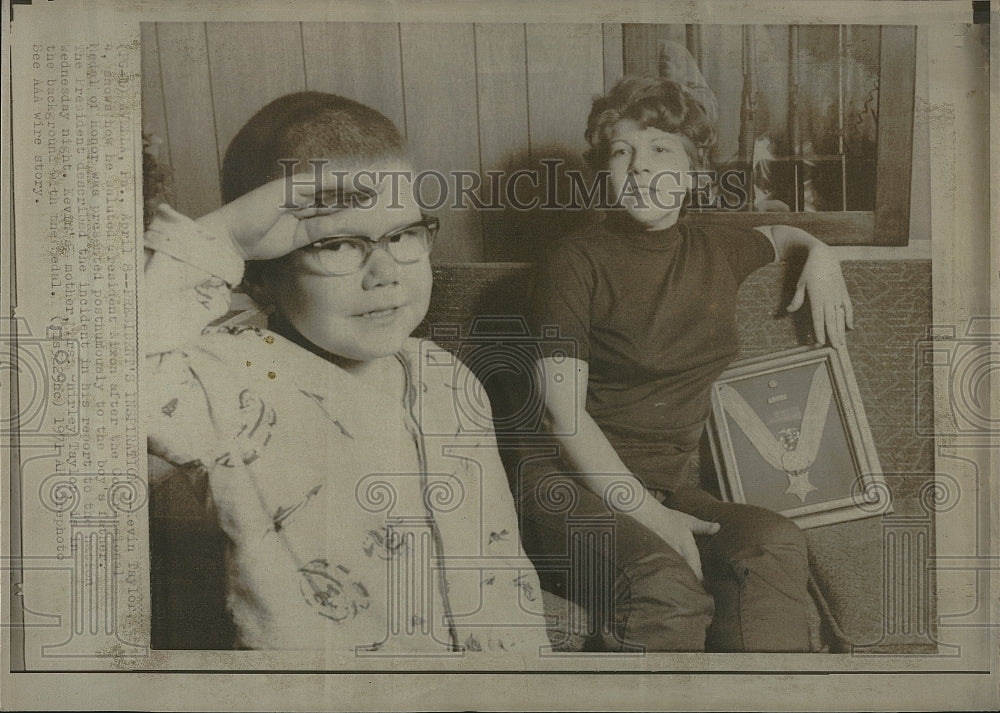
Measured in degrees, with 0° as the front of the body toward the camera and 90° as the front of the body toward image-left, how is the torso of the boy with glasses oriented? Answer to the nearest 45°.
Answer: approximately 315°

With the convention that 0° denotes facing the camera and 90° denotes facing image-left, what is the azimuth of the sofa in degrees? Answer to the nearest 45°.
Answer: approximately 0°
